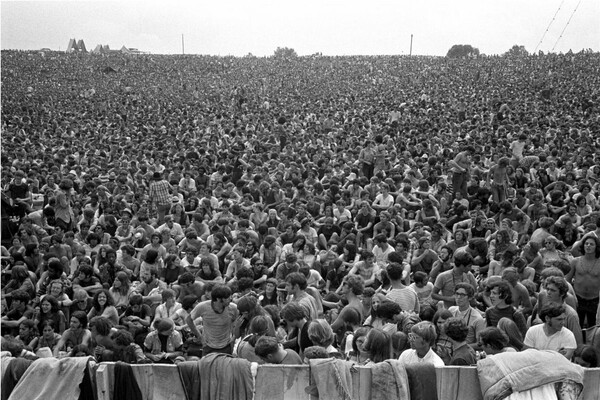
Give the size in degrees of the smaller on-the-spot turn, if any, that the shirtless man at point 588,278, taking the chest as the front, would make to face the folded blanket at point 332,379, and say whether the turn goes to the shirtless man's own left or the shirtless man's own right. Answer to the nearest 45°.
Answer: approximately 45° to the shirtless man's own right

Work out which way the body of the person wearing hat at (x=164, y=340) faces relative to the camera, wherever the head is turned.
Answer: toward the camera

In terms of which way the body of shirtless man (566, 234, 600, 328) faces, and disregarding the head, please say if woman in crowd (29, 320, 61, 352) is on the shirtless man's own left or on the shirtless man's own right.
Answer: on the shirtless man's own right

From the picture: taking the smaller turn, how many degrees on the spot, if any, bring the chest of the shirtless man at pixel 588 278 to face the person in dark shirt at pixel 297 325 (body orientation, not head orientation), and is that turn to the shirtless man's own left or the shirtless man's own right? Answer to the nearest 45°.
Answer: approximately 45° to the shirtless man's own right

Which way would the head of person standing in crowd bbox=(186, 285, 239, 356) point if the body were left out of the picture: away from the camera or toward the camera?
toward the camera

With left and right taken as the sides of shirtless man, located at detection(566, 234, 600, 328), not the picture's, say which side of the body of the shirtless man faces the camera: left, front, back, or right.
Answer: front

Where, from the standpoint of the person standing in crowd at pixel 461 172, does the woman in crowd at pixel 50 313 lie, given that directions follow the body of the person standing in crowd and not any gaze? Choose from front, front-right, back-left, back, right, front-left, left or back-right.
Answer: right

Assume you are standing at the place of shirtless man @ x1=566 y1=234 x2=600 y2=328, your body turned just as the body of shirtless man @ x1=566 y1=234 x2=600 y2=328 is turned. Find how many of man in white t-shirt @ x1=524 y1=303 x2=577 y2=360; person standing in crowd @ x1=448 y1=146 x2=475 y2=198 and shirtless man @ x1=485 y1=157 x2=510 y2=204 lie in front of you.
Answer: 1

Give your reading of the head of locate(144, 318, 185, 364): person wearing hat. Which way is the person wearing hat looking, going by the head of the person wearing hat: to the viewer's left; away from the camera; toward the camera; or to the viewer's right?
toward the camera

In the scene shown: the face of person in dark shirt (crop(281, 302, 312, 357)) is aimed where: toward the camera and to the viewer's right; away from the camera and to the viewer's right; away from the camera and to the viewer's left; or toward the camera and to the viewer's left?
toward the camera and to the viewer's left

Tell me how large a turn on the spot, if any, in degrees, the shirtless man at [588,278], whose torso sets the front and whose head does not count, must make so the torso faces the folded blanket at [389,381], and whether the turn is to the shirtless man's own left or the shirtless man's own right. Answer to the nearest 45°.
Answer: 0° — they already face it

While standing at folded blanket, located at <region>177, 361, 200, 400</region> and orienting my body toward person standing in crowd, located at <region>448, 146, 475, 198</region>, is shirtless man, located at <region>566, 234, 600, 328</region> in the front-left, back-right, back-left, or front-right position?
front-right

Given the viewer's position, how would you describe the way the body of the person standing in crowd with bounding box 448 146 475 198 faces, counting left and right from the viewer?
facing the viewer and to the right of the viewer

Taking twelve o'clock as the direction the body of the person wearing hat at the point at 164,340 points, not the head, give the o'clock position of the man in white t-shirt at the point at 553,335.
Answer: The man in white t-shirt is roughly at 10 o'clock from the person wearing hat.

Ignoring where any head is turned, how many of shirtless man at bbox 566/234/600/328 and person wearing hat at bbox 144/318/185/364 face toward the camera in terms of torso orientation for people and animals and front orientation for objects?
2

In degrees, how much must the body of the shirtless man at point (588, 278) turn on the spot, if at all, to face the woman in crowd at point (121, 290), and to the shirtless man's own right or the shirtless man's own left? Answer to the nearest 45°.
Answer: approximately 90° to the shirtless man's own right

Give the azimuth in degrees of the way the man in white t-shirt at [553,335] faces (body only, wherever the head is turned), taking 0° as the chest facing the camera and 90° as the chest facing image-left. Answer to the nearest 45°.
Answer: approximately 0°

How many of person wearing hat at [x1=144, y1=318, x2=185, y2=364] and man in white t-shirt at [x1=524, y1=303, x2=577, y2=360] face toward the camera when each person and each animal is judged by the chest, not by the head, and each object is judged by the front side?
2
